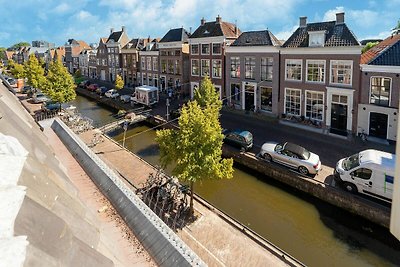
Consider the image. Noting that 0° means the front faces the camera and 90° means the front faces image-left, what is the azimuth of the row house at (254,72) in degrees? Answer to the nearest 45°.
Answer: approximately 45°

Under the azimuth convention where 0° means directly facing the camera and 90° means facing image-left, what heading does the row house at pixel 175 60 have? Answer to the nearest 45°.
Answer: approximately 45°

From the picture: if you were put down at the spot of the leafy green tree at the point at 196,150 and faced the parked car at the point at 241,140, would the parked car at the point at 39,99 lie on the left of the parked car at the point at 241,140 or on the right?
left

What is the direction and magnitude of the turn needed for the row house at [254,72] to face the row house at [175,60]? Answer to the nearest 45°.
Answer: approximately 90° to its right

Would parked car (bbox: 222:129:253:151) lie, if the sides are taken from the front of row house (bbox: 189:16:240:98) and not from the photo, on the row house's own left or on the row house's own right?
on the row house's own left

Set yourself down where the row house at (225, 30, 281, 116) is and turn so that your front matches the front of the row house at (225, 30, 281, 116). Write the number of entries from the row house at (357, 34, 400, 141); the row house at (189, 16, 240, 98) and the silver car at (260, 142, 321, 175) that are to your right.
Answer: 1

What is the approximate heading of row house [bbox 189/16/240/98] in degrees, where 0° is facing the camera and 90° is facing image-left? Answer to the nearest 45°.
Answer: approximately 45°

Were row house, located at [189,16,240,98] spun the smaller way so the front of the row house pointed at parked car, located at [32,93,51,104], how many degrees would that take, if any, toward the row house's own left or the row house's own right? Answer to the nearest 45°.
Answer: approximately 45° to the row house's own right

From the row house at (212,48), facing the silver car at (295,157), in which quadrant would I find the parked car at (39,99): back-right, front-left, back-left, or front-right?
back-right

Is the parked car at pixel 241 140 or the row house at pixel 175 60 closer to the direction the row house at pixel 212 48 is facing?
the parked car

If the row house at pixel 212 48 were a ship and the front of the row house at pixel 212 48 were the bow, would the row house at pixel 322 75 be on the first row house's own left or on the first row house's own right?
on the first row house's own left

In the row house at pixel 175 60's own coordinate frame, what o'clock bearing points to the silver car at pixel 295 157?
The silver car is roughly at 10 o'clock from the row house.

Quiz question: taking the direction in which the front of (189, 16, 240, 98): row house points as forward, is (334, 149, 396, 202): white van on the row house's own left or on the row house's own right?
on the row house's own left

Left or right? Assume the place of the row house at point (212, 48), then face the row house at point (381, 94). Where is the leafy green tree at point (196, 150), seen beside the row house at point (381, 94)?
right
